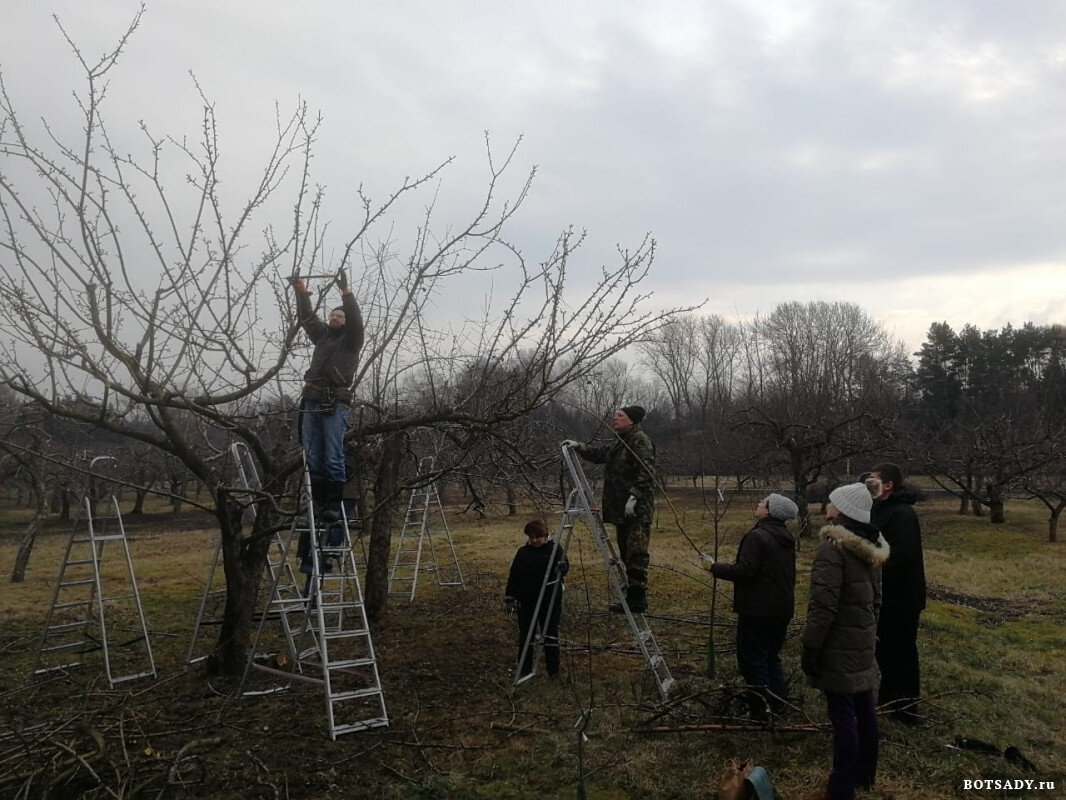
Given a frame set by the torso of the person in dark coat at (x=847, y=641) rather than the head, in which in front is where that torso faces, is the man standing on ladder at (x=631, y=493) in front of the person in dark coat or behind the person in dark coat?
in front

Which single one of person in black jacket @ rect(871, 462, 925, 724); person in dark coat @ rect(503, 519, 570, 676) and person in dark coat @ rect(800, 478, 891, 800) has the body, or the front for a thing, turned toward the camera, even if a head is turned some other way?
person in dark coat @ rect(503, 519, 570, 676)

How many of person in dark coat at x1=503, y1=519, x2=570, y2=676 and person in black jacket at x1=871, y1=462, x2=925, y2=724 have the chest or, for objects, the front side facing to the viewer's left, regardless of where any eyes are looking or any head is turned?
1

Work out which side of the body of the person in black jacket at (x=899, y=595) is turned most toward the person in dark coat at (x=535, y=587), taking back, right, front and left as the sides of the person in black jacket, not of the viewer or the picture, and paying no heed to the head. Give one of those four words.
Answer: front

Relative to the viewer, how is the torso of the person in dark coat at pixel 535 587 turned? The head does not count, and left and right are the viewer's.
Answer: facing the viewer

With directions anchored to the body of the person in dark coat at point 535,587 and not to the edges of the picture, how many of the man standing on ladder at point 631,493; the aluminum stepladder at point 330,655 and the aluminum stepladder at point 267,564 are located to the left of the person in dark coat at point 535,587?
1

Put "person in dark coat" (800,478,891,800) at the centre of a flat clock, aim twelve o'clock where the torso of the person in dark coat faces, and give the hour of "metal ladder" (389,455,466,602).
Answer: The metal ladder is roughly at 12 o'clock from the person in dark coat.

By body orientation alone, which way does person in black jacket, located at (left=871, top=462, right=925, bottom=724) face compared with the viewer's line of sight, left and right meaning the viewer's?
facing to the left of the viewer

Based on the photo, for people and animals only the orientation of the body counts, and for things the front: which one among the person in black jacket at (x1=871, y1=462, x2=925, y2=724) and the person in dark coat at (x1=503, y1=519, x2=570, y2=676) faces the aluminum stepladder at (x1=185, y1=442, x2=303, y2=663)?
the person in black jacket

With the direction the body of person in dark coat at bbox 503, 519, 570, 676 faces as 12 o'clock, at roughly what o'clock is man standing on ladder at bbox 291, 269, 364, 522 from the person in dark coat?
The man standing on ladder is roughly at 2 o'clock from the person in dark coat.

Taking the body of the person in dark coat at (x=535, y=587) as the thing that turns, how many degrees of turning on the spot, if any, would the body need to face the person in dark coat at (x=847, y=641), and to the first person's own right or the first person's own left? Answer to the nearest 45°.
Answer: approximately 45° to the first person's own left

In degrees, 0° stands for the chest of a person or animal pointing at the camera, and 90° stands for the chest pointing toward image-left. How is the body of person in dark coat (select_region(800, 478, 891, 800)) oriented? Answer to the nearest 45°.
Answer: approximately 135°

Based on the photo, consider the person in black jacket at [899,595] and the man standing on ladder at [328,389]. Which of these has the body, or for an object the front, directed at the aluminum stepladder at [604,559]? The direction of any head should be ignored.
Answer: the person in black jacket

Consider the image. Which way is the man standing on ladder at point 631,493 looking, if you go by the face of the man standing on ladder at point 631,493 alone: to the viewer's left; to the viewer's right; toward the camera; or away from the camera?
to the viewer's left

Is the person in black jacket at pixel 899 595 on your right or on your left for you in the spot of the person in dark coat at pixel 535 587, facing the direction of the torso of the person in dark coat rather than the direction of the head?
on your left

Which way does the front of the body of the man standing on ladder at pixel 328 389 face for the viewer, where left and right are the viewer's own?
facing the viewer and to the left of the viewer
